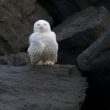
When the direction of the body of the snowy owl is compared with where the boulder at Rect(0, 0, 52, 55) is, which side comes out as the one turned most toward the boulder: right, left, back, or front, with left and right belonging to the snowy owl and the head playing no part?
back

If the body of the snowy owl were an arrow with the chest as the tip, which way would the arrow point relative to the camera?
toward the camera

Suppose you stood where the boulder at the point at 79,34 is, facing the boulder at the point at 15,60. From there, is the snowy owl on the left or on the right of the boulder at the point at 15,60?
left

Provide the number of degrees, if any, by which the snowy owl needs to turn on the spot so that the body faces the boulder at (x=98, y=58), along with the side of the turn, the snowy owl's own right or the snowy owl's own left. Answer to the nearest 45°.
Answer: approximately 90° to the snowy owl's own left

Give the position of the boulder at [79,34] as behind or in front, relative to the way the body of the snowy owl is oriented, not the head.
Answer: behind
